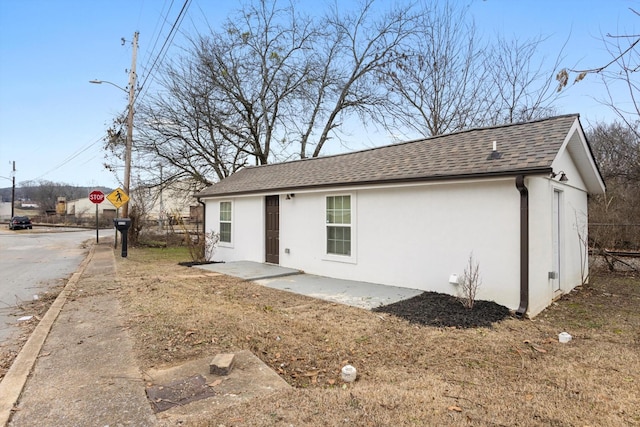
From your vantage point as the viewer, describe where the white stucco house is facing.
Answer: facing the viewer and to the left of the viewer

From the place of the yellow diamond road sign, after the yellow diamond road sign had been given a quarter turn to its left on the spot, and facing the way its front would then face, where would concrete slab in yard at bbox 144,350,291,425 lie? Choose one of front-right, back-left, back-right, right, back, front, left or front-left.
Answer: right

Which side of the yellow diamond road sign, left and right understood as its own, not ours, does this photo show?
front

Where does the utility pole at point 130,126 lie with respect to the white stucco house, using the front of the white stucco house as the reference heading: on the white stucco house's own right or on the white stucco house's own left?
on the white stucco house's own right

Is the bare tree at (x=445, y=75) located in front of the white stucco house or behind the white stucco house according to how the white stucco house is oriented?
behind

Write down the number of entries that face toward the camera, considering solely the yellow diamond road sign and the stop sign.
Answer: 2

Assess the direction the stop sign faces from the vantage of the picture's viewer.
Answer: facing the viewer

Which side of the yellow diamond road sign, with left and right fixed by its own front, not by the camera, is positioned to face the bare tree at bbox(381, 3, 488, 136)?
left

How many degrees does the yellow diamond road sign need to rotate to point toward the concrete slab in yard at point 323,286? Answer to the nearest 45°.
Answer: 0° — it already faces it
